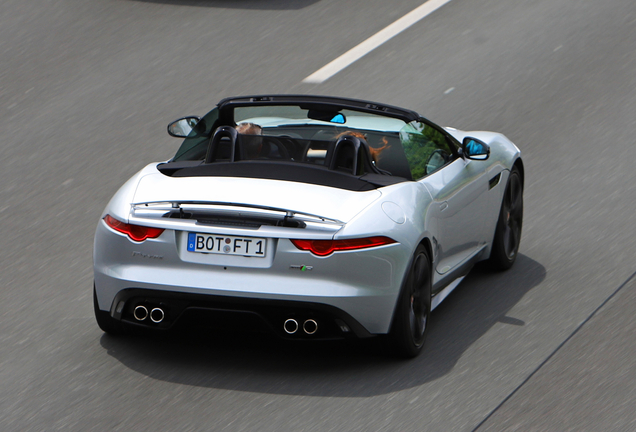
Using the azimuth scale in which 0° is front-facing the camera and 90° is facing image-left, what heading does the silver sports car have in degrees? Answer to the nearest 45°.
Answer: approximately 225°
